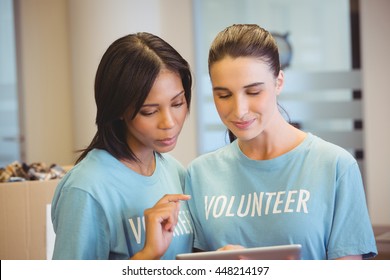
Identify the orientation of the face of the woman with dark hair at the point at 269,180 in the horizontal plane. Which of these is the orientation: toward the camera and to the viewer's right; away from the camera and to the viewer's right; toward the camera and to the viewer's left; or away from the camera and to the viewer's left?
toward the camera and to the viewer's left

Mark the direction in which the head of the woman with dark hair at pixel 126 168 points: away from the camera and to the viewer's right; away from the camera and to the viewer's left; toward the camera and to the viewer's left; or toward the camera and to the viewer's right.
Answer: toward the camera and to the viewer's right

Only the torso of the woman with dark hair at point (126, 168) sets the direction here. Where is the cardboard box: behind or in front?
behind

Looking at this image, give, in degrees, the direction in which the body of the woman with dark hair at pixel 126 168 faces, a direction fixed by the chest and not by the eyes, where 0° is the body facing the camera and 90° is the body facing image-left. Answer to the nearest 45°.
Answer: approximately 315°
